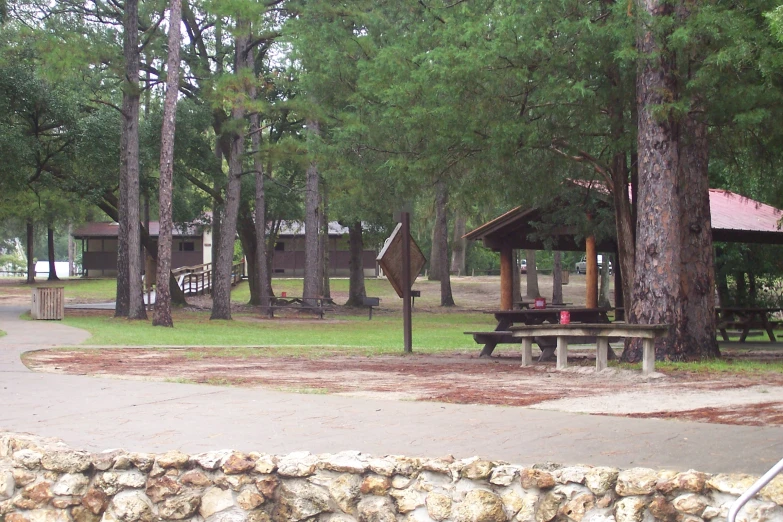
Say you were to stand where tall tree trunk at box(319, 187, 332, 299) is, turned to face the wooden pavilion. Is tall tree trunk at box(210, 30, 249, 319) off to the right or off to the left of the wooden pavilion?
right

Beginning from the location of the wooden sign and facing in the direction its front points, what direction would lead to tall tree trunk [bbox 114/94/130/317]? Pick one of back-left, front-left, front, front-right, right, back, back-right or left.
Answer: front

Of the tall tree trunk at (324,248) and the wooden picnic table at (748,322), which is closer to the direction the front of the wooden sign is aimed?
the tall tree trunk

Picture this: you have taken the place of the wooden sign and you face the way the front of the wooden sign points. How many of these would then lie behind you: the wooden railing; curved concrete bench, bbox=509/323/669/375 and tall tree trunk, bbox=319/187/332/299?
1

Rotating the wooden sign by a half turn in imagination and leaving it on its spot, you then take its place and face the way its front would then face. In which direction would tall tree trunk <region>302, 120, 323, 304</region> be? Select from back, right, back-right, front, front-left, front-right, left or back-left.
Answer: back-left

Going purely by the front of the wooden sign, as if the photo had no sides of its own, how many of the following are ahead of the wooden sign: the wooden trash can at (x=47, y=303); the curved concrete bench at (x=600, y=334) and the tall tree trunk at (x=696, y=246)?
1

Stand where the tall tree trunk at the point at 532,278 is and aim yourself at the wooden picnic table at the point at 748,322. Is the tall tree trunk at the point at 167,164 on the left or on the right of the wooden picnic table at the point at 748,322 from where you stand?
right
